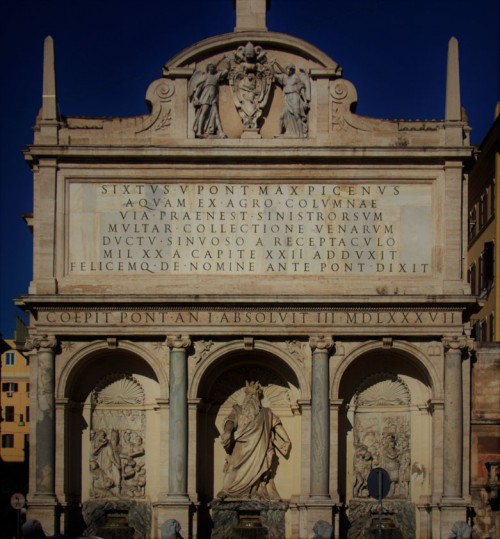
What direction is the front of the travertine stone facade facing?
toward the camera

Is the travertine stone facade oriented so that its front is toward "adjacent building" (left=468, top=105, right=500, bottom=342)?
no
